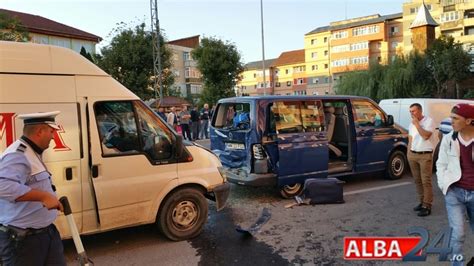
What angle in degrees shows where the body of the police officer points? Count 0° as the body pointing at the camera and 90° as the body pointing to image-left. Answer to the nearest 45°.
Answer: approximately 270°

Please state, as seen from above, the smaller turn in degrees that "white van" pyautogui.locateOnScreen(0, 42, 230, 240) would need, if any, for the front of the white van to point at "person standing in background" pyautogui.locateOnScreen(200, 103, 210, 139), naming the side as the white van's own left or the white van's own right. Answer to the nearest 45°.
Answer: approximately 90° to the white van's own left

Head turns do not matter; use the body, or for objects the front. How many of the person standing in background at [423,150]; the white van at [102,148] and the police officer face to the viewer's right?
2

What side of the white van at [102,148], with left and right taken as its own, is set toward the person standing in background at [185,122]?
left

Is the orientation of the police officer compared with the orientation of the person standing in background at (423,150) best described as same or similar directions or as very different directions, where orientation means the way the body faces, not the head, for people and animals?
very different directions

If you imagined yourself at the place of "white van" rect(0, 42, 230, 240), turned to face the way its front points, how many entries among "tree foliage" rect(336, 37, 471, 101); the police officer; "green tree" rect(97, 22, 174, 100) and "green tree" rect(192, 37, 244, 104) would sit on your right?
1

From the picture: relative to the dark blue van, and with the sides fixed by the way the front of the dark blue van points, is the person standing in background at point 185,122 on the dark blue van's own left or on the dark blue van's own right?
on the dark blue van's own left

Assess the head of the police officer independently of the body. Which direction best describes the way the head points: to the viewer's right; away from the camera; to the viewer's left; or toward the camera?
to the viewer's right

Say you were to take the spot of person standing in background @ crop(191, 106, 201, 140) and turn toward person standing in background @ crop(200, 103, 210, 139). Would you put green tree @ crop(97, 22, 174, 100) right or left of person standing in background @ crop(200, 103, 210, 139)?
left

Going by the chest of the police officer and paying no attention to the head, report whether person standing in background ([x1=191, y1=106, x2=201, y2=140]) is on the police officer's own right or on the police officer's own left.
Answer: on the police officer's own left

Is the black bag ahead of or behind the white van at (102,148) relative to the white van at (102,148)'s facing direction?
ahead
